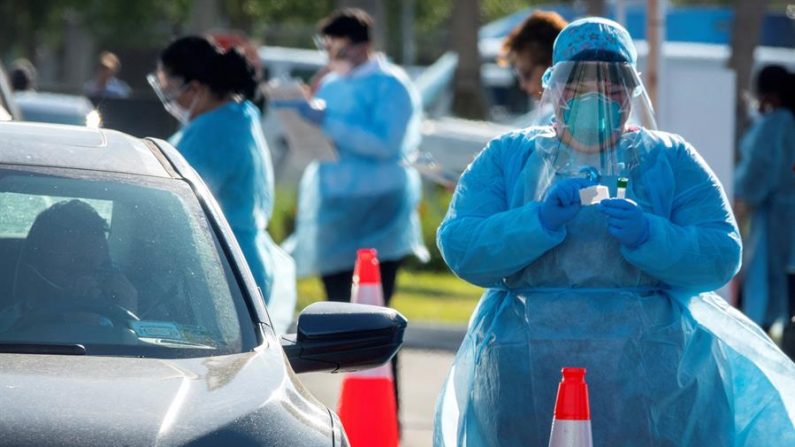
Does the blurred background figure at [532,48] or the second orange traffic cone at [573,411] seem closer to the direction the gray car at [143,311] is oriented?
the second orange traffic cone

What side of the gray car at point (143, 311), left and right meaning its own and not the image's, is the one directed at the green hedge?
back

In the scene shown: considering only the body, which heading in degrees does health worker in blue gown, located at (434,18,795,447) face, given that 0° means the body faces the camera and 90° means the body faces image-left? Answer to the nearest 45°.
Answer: approximately 0°

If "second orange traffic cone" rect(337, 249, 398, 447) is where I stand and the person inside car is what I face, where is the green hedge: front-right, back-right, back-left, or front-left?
back-right

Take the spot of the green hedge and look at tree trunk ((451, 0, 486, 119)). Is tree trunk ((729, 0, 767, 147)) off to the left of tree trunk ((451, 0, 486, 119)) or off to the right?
right

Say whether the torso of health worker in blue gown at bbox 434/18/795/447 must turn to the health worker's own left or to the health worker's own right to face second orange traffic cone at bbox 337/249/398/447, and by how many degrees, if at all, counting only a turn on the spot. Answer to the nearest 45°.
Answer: approximately 135° to the health worker's own right

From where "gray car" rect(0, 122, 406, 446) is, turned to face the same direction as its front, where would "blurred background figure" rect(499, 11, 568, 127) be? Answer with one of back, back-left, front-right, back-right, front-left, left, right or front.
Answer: back-left

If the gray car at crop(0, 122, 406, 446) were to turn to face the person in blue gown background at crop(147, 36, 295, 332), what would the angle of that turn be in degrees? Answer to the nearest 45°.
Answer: approximately 180°

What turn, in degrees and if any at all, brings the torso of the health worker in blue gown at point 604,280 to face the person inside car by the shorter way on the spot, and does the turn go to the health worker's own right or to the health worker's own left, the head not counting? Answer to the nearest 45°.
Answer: approximately 90° to the health worker's own right

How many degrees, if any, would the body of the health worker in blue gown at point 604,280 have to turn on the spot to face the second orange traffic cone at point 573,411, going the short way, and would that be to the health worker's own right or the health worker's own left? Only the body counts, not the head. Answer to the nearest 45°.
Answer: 0° — they already face it
